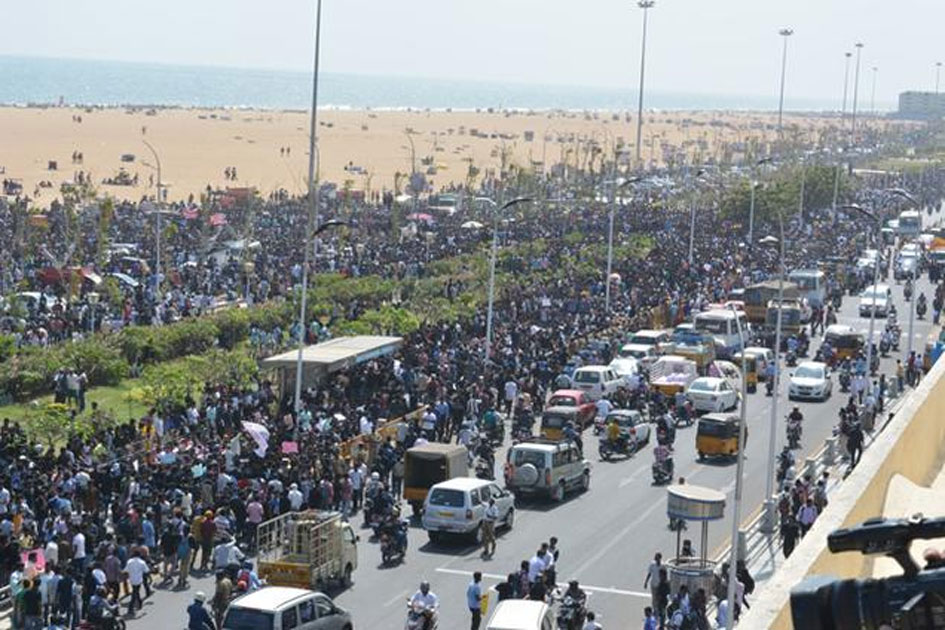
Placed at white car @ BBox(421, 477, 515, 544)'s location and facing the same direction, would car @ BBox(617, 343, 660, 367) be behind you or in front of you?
in front

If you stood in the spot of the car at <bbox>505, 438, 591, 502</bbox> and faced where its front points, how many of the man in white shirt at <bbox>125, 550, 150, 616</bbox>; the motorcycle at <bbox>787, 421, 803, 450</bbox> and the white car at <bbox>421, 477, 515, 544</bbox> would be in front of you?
1

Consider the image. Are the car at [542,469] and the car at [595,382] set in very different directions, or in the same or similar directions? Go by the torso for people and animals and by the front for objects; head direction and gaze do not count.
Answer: same or similar directions

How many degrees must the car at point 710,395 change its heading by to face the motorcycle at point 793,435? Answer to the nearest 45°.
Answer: approximately 90° to its right

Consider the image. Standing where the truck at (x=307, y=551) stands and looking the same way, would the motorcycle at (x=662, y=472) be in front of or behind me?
in front

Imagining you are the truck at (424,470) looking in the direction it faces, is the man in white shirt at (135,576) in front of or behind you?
behind

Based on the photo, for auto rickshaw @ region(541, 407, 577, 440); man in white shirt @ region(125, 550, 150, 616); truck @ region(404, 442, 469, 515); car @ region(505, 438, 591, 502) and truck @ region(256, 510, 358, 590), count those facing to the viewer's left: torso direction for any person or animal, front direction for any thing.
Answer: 0

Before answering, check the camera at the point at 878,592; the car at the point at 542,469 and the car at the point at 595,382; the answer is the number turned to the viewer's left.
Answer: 1

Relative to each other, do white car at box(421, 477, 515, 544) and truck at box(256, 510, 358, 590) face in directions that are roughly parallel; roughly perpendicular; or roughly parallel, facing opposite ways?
roughly parallel

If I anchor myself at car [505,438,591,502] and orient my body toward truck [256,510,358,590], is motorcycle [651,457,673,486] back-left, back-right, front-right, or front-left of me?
back-left

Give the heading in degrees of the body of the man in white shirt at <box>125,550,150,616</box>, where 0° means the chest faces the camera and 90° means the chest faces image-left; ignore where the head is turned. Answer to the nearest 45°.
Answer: approximately 180°

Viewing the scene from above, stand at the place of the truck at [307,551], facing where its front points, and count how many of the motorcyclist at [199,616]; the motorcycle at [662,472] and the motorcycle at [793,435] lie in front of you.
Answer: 2

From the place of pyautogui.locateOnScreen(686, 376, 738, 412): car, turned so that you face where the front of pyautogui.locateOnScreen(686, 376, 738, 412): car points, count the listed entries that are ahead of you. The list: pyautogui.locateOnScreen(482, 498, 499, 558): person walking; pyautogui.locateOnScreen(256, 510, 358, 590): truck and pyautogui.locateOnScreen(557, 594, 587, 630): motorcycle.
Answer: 0

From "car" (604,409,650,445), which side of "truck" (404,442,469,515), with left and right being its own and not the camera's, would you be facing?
front

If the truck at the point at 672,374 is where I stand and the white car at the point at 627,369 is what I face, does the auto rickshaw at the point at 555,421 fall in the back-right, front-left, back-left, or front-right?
front-left
